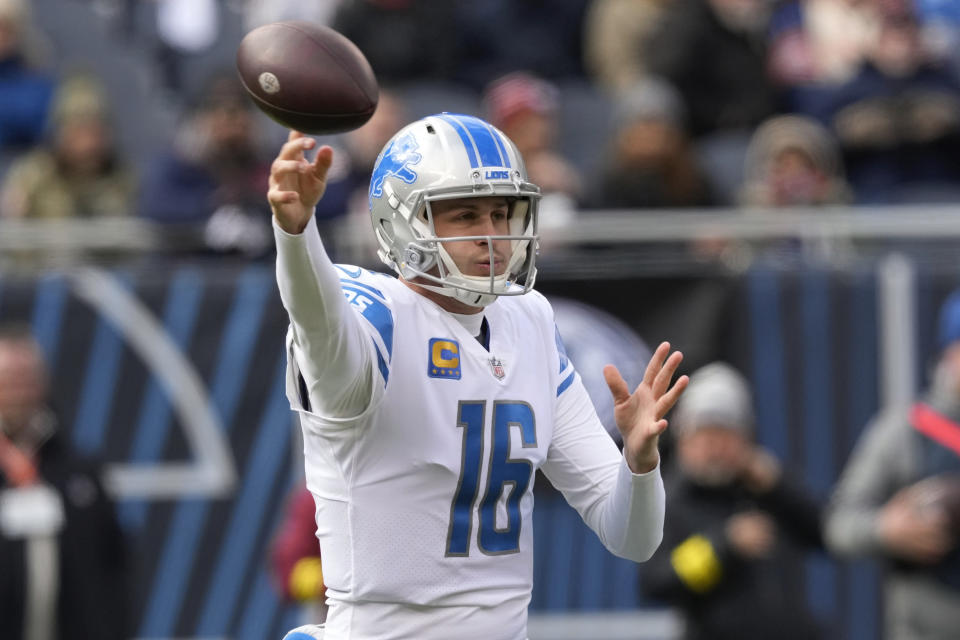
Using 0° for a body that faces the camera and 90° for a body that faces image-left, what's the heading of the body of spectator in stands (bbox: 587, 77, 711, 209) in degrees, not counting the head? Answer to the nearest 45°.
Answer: approximately 0°

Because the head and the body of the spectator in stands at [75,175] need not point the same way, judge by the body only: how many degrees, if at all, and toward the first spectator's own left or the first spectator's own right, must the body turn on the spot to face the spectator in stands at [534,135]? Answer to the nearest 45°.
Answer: approximately 45° to the first spectator's own left

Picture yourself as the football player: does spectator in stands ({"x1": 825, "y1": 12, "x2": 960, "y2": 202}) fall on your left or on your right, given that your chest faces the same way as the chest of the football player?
on your left

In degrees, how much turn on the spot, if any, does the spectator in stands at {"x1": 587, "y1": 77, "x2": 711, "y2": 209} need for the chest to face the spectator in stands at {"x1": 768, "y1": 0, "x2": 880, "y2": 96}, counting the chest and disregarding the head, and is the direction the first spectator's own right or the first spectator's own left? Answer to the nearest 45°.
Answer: approximately 135° to the first spectator's own left

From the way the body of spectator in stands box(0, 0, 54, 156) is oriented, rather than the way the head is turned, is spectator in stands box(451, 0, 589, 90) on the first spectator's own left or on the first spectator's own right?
on the first spectator's own left

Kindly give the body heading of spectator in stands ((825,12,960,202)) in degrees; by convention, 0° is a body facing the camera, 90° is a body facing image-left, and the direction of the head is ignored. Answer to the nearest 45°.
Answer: approximately 0°

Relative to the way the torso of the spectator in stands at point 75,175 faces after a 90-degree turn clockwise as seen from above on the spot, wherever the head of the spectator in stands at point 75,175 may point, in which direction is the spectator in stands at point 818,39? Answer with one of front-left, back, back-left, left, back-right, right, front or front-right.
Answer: back

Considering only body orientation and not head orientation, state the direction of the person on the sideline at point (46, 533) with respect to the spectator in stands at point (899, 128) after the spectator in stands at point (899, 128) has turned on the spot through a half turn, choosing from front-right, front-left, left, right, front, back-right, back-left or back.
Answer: back-left
